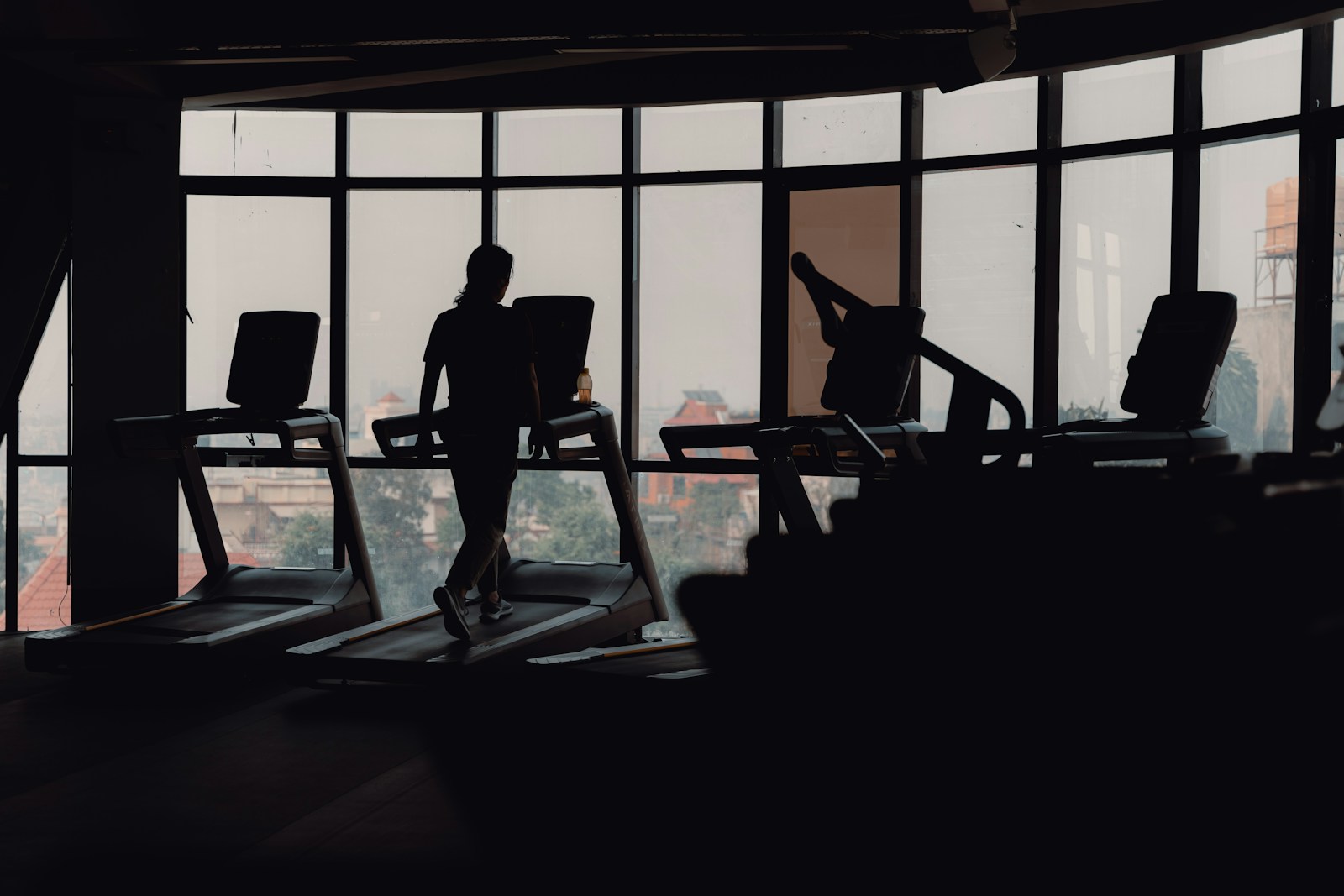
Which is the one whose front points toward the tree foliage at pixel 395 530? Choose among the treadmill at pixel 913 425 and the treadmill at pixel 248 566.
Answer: the treadmill at pixel 248 566

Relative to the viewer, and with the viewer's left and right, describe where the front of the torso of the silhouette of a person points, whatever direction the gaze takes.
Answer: facing away from the viewer and to the right of the viewer

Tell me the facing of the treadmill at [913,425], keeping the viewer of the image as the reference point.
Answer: facing away from the viewer and to the right of the viewer

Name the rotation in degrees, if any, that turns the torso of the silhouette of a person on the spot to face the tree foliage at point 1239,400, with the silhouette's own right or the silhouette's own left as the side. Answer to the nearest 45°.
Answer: approximately 45° to the silhouette's own right

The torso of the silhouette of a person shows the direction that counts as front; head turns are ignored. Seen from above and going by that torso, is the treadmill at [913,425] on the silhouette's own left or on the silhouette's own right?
on the silhouette's own right

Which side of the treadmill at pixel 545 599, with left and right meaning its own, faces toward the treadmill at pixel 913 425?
right

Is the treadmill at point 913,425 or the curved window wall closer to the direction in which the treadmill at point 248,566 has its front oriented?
the curved window wall

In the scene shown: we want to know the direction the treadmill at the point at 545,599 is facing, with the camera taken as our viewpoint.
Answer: facing away from the viewer and to the right of the viewer

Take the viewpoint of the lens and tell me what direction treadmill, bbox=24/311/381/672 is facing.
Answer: facing away from the viewer and to the right of the viewer
